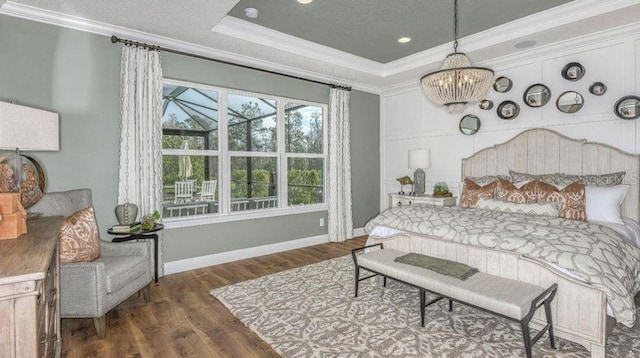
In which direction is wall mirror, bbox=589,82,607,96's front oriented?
toward the camera

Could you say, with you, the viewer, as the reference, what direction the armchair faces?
facing the viewer and to the right of the viewer

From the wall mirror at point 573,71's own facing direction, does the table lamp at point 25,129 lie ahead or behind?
ahead

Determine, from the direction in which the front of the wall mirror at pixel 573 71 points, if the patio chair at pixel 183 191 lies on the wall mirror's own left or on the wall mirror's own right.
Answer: on the wall mirror's own right

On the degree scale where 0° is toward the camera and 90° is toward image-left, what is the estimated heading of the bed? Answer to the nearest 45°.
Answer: approximately 45°

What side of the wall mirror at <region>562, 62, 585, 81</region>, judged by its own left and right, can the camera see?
front

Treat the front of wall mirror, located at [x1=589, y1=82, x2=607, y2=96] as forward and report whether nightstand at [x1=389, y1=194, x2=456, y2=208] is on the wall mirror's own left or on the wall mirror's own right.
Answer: on the wall mirror's own right

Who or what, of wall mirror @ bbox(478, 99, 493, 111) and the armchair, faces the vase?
the wall mirror

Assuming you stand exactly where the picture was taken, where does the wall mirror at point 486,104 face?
facing the viewer and to the left of the viewer

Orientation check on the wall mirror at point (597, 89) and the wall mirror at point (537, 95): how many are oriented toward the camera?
2

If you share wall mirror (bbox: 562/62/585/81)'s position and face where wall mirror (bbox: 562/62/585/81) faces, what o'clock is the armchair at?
The armchair is roughly at 1 o'clock from the wall mirror.
